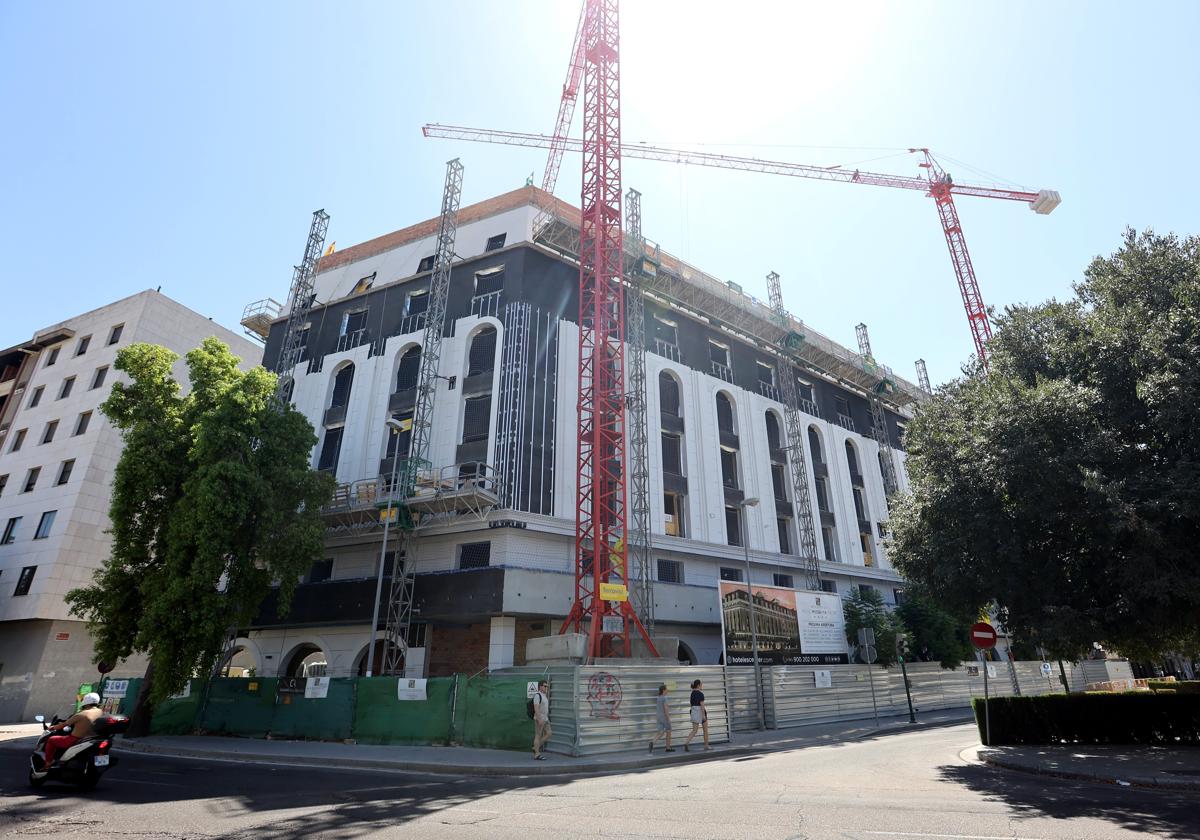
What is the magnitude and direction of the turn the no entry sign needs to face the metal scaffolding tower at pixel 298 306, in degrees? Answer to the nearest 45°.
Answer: approximately 90° to its right

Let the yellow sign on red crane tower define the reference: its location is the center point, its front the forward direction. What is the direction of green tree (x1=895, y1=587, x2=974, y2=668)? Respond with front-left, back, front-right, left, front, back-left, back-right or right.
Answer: back-left

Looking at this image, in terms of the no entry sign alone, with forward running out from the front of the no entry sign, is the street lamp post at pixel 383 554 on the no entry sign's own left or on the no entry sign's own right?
on the no entry sign's own right

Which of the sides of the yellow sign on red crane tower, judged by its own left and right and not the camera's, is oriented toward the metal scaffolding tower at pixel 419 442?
right

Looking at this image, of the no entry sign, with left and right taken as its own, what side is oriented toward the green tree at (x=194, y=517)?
right

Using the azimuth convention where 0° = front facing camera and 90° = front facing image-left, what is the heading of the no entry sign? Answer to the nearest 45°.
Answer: approximately 0°

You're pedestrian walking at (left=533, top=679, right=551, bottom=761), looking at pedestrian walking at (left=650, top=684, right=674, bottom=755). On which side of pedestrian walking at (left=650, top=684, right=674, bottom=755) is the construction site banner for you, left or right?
left

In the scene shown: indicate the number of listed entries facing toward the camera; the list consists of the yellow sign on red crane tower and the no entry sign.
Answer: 2
